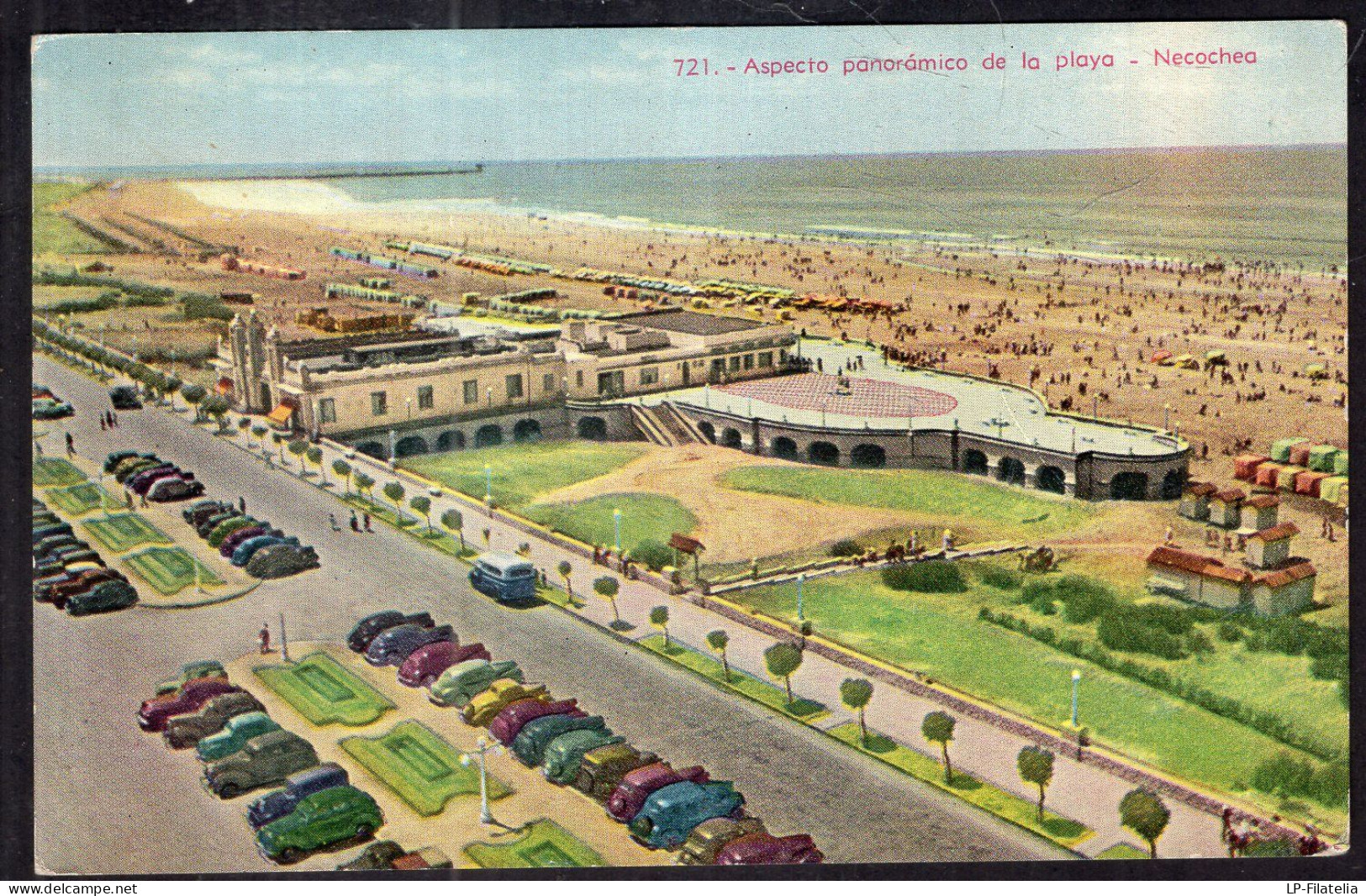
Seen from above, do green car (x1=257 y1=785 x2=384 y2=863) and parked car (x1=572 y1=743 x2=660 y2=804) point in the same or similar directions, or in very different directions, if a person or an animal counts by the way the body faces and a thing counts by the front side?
very different directions

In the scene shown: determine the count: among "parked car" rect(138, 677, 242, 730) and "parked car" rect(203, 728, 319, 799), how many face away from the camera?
0
